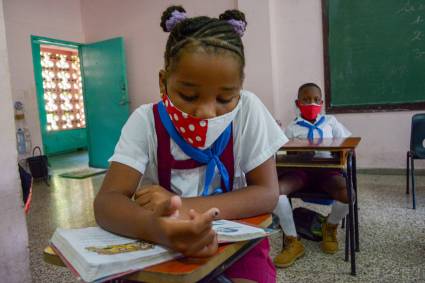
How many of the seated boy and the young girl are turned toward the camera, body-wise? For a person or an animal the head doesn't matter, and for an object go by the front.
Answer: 2

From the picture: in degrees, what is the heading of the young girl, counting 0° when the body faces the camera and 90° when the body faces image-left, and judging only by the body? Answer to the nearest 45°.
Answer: approximately 0°

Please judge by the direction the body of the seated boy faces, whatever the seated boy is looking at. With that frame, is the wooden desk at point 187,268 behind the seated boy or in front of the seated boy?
in front

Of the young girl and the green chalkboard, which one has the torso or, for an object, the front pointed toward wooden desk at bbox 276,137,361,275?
the green chalkboard

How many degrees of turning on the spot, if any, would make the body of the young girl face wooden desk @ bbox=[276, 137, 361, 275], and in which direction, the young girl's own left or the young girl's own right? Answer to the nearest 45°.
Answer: approximately 135° to the young girl's own left

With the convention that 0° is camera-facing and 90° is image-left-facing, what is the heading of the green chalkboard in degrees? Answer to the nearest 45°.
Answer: approximately 0°

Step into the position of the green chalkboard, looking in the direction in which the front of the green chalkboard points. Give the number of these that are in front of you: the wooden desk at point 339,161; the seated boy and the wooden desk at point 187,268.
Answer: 3

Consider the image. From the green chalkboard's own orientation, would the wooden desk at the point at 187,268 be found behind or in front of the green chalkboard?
in front

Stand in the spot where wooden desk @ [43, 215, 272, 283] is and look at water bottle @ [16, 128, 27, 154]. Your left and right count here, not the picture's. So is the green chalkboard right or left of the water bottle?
right
